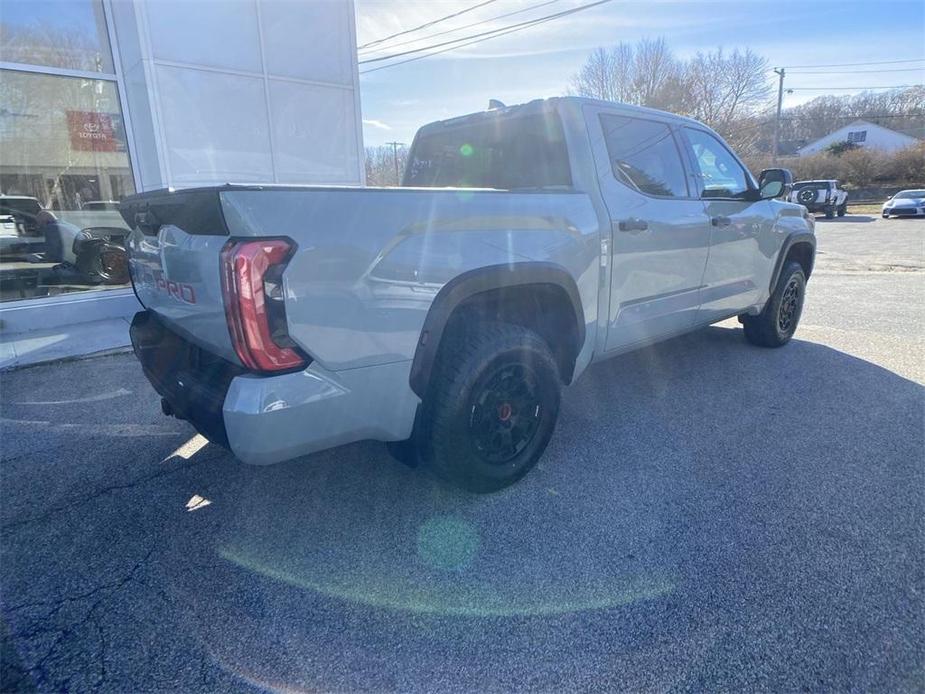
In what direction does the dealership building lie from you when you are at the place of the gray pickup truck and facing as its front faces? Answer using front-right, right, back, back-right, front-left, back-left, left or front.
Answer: left

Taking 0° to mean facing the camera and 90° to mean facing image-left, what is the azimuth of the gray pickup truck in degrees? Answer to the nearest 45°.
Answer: approximately 225°

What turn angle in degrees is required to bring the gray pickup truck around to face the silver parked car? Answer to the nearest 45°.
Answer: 0° — it already faces it
